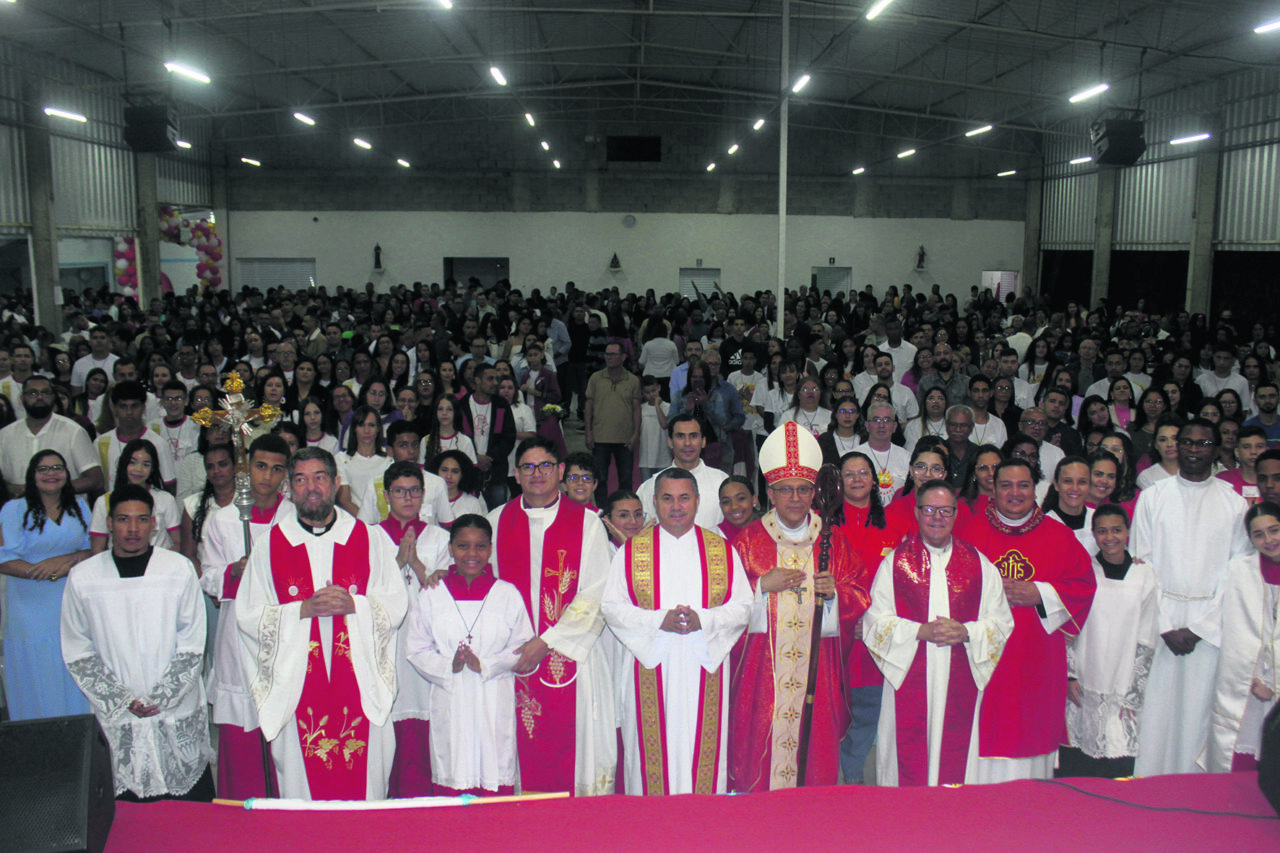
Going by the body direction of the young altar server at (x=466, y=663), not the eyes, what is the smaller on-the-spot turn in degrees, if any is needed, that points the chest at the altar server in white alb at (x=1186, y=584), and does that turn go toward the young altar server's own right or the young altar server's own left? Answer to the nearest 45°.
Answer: approximately 90° to the young altar server's own left

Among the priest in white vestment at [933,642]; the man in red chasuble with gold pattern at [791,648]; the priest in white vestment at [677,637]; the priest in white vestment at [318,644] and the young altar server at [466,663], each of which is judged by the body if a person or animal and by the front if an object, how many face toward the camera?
5

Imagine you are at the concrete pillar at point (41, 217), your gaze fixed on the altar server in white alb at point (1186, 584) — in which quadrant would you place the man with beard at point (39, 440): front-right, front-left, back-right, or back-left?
front-right

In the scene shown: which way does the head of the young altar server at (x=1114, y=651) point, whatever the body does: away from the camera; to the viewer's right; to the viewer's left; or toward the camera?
toward the camera

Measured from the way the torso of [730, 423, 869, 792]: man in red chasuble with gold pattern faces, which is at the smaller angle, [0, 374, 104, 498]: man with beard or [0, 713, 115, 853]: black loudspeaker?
the black loudspeaker

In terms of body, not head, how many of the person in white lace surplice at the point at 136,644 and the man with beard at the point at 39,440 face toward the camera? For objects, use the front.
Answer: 2

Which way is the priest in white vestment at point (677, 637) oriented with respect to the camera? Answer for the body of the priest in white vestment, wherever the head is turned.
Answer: toward the camera

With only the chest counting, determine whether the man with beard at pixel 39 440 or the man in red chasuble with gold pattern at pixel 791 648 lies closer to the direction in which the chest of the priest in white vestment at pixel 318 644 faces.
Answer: the man in red chasuble with gold pattern

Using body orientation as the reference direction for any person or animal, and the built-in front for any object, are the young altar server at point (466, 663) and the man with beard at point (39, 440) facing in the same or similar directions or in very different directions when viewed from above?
same or similar directions

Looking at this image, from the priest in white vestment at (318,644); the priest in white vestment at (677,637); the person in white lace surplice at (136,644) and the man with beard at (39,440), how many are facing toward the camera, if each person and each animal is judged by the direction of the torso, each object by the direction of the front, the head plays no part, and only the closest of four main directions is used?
4

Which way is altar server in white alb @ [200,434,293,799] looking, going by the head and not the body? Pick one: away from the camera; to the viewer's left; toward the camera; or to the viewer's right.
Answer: toward the camera

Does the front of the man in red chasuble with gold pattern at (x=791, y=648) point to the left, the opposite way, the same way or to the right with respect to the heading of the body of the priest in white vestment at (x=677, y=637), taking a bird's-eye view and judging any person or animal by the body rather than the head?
the same way

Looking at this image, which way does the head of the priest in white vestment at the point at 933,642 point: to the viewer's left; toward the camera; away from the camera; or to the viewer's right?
toward the camera

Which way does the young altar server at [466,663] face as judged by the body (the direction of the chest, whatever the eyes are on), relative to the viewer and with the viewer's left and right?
facing the viewer

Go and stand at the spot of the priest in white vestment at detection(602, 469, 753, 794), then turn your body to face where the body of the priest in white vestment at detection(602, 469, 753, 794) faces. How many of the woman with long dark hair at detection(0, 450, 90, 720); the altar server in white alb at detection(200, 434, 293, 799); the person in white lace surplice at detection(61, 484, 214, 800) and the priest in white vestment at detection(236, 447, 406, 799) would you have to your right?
4

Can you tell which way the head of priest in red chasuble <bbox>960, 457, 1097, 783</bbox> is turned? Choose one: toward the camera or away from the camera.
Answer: toward the camera

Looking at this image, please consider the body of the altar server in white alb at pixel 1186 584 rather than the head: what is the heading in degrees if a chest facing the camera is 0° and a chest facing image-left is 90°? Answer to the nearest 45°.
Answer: approximately 0°

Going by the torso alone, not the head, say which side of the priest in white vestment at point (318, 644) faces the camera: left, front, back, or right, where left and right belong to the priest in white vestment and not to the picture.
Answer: front
